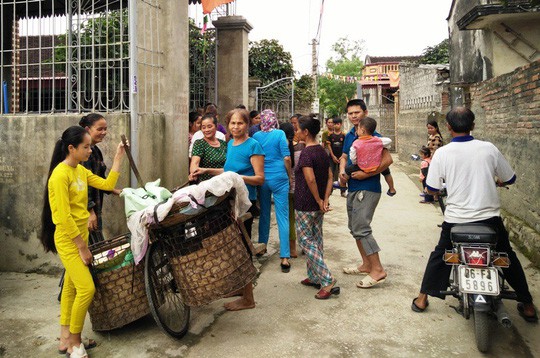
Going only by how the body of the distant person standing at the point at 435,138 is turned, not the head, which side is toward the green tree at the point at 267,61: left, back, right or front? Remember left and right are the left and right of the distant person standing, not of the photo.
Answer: right

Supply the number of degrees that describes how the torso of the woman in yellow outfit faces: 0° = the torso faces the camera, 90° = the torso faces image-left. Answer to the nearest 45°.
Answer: approximately 315°

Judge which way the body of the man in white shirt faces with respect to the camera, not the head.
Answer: away from the camera

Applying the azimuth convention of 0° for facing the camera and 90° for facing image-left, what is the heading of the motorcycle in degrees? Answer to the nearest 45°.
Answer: approximately 180°

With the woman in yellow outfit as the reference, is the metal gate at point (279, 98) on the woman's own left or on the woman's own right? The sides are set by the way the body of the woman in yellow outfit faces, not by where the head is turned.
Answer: on the woman's own left

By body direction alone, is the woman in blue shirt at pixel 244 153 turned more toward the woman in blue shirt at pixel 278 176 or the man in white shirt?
the man in white shirt

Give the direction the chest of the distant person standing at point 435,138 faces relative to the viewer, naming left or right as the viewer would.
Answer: facing the viewer and to the left of the viewer

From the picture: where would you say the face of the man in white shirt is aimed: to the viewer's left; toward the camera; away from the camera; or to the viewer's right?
away from the camera

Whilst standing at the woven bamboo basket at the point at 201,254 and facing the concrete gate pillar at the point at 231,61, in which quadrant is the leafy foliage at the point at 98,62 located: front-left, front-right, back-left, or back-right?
front-left

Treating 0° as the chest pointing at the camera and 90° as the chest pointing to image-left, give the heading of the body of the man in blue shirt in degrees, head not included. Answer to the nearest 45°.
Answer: approximately 45°

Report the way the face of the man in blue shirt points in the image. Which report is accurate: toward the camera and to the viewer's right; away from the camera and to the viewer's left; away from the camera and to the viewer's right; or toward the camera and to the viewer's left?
toward the camera and to the viewer's left

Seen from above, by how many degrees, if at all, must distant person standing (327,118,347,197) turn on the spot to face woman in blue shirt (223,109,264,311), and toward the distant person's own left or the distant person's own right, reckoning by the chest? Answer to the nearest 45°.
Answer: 0° — they already face them

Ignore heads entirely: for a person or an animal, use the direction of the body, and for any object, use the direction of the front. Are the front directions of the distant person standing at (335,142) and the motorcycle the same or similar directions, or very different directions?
very different directions
